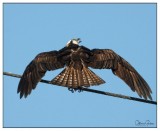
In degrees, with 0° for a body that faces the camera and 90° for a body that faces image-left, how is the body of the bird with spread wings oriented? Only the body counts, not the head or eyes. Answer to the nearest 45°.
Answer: approximately 180°
